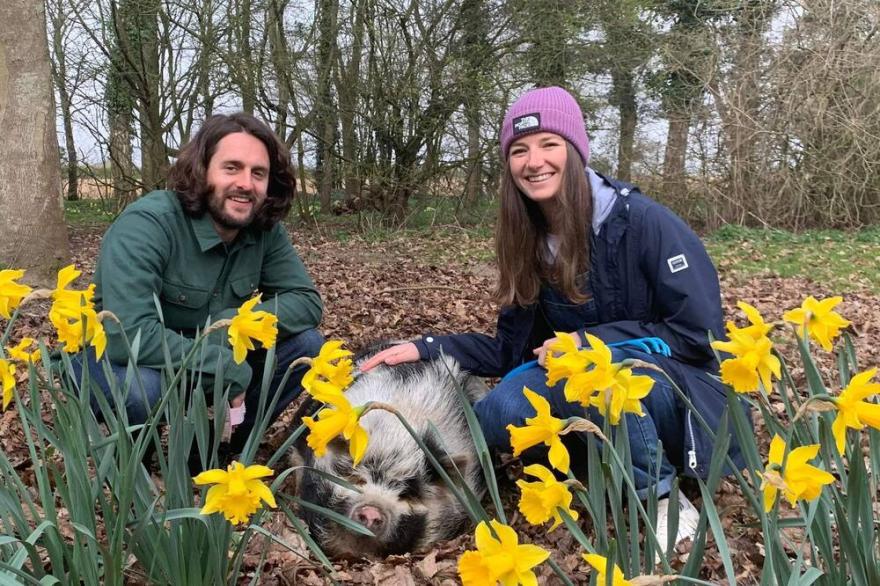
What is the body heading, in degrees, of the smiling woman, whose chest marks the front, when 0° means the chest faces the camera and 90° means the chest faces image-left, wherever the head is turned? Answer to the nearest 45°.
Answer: approximately 45°

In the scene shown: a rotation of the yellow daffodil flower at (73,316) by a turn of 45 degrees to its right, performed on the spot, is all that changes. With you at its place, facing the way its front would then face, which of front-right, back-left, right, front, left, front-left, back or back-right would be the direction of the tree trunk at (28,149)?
right

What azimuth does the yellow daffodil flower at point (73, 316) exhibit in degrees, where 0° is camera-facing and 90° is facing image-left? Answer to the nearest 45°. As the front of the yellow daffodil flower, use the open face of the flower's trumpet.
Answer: approximately 45°

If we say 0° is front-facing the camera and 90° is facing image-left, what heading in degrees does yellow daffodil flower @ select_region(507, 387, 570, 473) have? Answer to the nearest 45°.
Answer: approximately 90°

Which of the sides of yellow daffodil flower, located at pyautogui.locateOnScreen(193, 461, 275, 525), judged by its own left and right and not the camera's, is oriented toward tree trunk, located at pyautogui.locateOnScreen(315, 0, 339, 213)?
back

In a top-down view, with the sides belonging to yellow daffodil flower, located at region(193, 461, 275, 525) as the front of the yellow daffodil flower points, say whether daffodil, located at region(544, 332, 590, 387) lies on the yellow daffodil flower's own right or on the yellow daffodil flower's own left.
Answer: on the yellow daffodil flower's own left

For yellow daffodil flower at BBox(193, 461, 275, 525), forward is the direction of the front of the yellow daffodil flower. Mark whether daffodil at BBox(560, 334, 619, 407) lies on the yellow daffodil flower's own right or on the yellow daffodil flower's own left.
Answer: on the yellow daffodil flower's own left

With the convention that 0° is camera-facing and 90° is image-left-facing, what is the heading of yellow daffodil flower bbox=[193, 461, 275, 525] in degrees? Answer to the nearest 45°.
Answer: approximately 0°

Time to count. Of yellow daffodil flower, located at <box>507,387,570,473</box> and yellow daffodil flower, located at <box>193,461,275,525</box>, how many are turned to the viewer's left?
1

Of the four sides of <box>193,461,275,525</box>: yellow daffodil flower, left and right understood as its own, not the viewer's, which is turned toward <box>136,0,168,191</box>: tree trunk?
back

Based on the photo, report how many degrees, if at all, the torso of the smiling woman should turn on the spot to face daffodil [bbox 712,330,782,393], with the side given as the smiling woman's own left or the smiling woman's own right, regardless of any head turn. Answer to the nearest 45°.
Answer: approximately 45° to the smiling woman's own left
